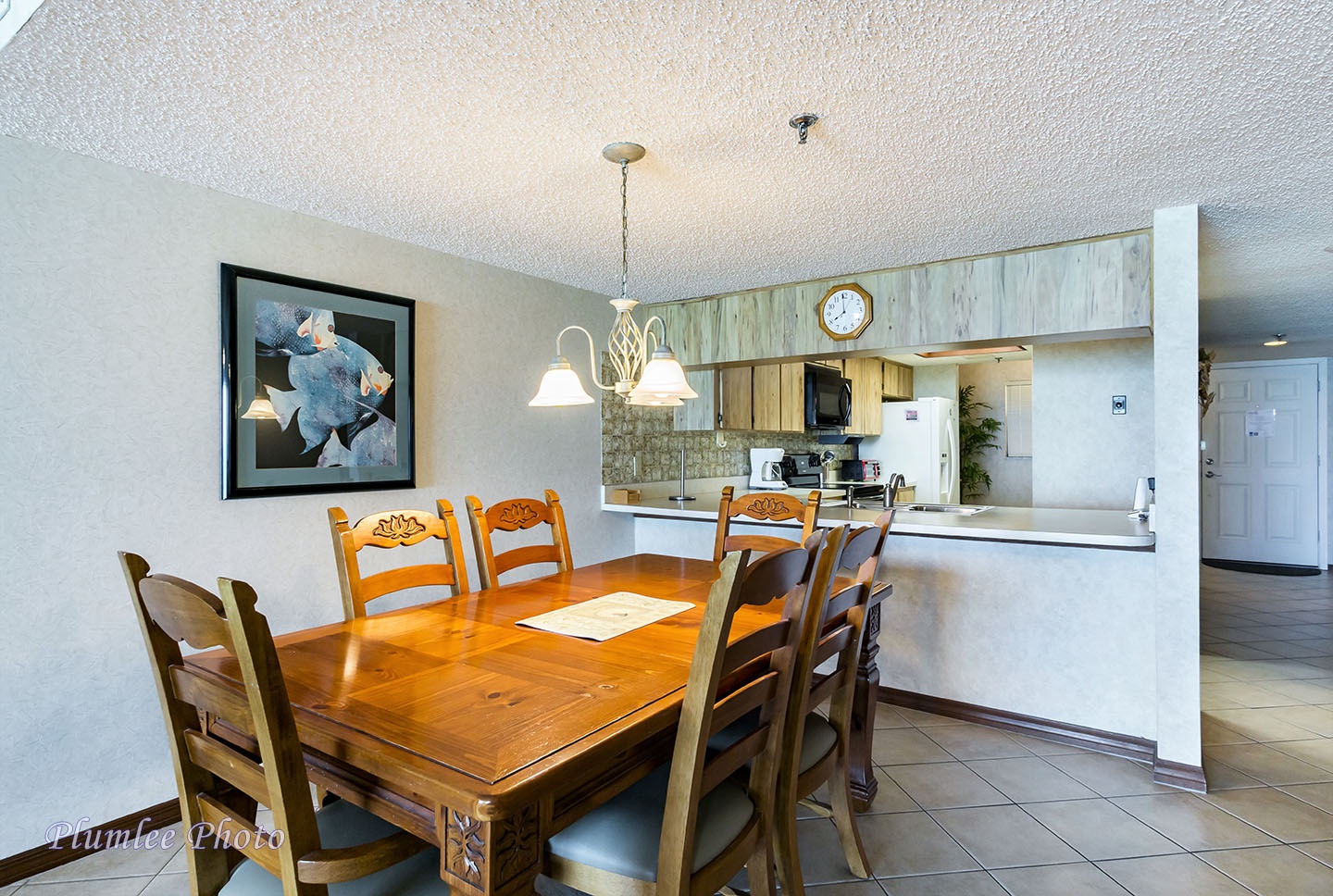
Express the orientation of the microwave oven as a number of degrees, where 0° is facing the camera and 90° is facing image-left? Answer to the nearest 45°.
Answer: approximately 315°

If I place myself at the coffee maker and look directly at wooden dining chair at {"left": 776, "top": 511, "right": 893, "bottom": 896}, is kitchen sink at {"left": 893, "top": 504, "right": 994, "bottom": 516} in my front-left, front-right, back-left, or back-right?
front-left

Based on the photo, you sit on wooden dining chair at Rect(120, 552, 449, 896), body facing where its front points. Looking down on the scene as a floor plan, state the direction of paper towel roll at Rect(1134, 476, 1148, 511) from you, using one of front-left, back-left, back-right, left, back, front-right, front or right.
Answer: front-right

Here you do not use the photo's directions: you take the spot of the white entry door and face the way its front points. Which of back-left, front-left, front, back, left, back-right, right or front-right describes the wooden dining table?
front

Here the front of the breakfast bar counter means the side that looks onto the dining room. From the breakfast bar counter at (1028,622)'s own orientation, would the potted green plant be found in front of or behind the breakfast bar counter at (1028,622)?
behind

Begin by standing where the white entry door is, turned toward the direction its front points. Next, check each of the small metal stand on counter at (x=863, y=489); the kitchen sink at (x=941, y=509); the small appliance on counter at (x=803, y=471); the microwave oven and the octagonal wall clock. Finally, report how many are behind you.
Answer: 0

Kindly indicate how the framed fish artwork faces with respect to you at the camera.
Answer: facing the viewer and to the right of the viewer

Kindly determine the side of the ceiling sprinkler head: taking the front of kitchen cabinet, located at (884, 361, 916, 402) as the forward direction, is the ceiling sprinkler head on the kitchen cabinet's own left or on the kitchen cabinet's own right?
on the kitchen cabinet's own right

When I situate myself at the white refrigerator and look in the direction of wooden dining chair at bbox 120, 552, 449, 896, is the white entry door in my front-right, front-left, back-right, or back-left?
back-left

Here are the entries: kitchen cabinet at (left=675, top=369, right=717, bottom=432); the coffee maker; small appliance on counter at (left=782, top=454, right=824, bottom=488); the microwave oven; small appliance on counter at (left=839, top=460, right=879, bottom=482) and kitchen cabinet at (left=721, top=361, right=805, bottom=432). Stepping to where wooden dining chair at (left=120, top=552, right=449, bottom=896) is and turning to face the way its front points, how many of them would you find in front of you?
6

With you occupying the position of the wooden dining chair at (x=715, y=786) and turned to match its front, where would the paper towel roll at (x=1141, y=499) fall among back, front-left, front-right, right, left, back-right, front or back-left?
right

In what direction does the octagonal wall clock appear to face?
toward the camera

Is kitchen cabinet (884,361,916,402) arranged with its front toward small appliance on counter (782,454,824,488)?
no

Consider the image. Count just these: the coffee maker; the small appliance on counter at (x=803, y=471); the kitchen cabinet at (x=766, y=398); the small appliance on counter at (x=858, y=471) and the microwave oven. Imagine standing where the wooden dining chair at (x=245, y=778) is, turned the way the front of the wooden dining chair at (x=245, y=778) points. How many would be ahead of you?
5

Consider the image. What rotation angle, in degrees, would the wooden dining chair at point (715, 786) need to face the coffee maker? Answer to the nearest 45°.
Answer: approximately 45° to its right

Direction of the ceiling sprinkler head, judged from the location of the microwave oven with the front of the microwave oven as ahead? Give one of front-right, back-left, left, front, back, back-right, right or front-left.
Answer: front-right

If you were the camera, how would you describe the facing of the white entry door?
facing the viewer

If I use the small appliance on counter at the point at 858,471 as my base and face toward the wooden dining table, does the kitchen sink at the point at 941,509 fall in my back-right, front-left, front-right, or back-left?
front-left

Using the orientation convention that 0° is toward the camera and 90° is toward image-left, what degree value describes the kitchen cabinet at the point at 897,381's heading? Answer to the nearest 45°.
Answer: approximately 315°

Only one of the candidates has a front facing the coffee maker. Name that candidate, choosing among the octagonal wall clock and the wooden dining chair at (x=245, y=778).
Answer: the wooden dining chair

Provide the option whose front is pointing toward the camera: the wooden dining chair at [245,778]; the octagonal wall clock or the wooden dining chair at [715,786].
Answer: the octagonal wall clock
